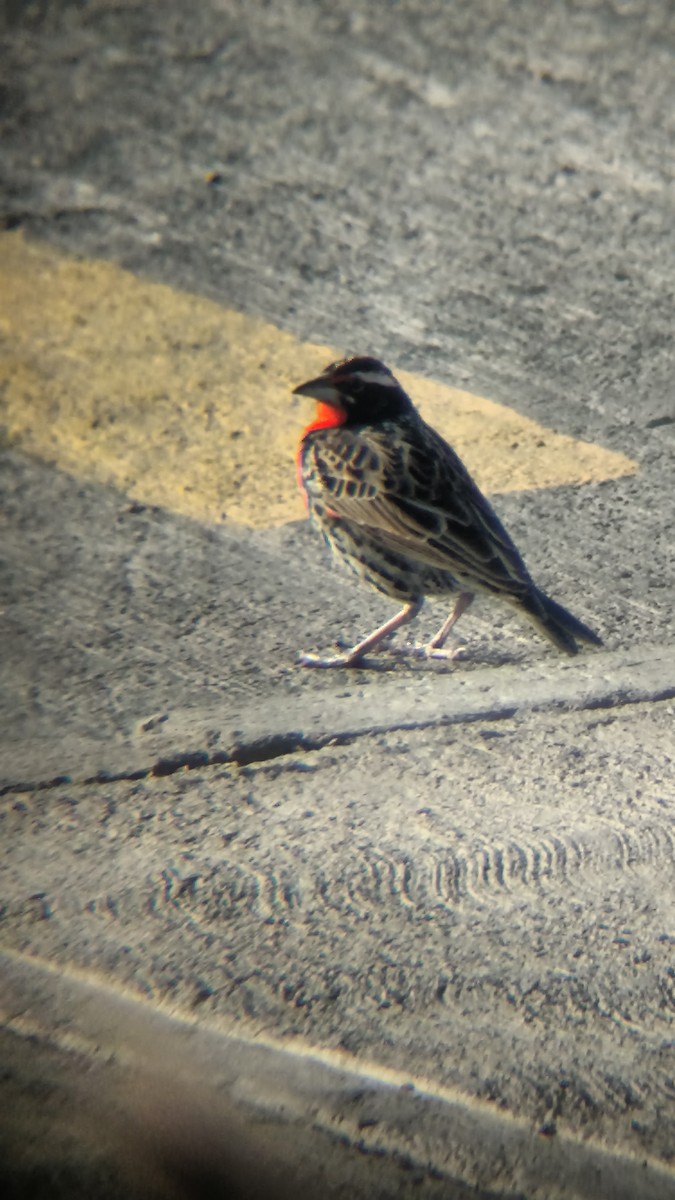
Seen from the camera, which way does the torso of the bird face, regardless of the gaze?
to the viewer's left
